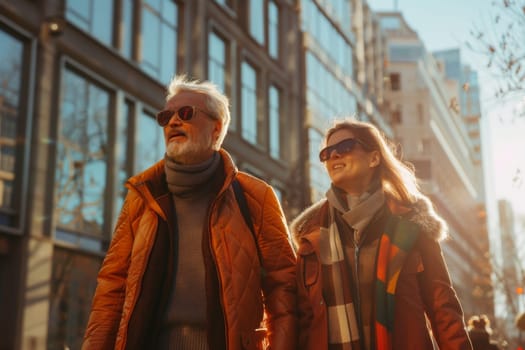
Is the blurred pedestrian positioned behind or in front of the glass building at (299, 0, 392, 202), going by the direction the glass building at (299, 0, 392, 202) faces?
in front

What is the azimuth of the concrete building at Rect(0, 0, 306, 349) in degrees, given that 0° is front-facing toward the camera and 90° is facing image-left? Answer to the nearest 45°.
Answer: approximately 315°

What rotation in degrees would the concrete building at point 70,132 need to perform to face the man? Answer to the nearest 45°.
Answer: approximately 45° to its right

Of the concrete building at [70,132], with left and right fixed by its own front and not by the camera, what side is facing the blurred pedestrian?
front

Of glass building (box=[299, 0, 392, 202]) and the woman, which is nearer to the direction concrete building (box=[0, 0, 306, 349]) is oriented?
the woman

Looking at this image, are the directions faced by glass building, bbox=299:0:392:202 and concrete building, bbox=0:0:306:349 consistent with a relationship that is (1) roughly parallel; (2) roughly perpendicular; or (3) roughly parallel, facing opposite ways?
roughly parallel

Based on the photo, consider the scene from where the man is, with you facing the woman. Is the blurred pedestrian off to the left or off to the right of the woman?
left

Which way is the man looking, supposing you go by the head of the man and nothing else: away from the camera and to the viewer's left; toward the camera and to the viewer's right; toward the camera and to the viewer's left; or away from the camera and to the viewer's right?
toward the camera and to the viewer's left

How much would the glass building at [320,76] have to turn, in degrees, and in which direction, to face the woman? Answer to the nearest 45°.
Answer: approximately 45° to its right

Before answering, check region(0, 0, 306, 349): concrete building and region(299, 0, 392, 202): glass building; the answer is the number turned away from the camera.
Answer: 0

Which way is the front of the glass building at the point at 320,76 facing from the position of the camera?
facing the viewer and to the right of the viewer

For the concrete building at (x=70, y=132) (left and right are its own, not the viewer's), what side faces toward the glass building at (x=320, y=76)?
left
